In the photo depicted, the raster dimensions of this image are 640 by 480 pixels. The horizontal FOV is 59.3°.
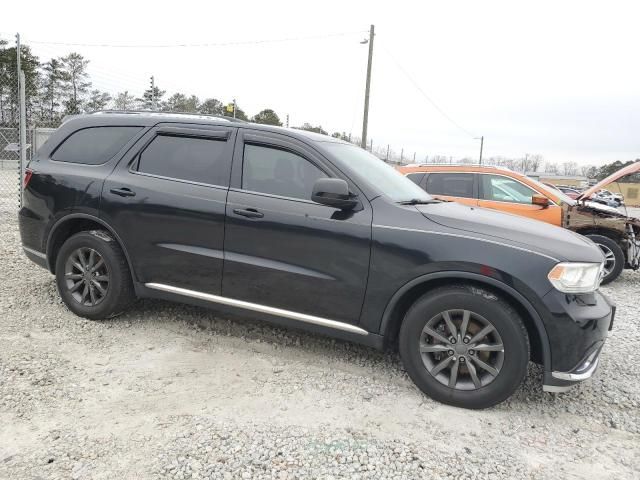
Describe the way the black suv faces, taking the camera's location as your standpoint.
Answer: facing the viewer and to the right of the viewer

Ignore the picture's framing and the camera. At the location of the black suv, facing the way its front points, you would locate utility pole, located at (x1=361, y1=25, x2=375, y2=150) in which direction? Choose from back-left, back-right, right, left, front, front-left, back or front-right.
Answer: back-left

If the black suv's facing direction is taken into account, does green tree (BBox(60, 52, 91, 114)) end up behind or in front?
behind

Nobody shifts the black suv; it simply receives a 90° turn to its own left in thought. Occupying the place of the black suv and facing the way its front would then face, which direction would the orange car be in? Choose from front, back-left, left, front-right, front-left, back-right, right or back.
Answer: front
